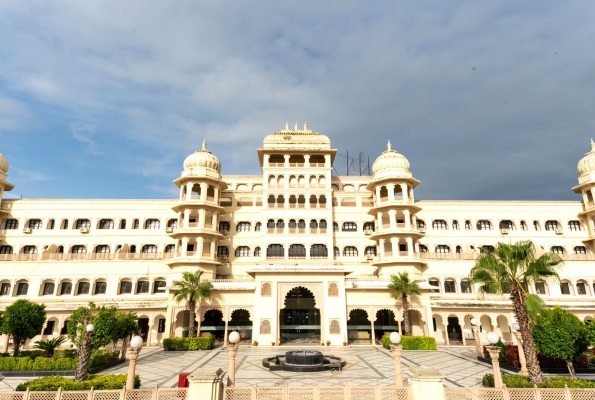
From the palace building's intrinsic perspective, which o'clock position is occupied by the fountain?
The fountain is roughly at 12 o'clock from the palace building.

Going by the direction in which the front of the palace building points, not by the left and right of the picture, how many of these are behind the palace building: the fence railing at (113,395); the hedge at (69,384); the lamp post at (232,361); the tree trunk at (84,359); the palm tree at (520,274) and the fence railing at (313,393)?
0

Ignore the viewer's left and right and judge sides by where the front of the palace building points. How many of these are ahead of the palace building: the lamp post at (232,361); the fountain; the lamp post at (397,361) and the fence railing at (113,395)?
4

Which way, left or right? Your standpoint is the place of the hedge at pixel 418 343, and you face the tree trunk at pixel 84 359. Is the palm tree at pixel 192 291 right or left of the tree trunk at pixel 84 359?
right

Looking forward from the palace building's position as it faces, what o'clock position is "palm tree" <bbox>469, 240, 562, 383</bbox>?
The palm tree is roughly at 11 o'clock from the palace building.

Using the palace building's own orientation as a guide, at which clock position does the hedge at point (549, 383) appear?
The hedge is roughly at 11 o'clock from the palace building.

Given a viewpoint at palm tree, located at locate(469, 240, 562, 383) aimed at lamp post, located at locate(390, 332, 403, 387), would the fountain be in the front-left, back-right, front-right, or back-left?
front-right

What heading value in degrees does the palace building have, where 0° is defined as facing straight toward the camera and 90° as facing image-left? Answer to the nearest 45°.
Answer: approximately 0°

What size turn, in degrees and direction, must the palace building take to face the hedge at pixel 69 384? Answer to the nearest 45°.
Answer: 0° — it already faces it

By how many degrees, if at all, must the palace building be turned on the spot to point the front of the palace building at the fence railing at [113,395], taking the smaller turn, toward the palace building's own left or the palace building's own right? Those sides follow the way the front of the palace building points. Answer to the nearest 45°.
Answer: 0° — it already faces it

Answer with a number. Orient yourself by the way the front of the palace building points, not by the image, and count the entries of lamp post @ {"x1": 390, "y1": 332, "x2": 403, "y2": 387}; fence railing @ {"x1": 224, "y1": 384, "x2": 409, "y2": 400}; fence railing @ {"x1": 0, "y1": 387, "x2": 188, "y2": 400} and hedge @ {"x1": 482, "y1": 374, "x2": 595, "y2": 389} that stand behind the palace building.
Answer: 0

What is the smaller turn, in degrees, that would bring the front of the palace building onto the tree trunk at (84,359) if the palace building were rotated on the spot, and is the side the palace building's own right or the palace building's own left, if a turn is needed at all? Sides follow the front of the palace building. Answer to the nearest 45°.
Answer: approximately 45° to the palace building's own right

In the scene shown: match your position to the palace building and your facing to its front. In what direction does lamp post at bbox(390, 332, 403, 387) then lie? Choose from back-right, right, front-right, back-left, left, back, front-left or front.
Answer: front

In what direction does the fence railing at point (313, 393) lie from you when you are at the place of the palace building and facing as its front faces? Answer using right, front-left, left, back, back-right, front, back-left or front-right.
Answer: front

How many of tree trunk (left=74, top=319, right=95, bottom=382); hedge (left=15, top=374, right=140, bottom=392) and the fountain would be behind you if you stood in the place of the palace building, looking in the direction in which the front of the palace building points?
0

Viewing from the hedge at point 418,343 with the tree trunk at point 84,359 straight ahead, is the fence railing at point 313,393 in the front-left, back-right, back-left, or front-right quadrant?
front-left

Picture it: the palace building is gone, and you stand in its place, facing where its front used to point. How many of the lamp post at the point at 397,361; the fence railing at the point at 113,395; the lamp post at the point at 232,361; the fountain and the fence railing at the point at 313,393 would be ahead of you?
5

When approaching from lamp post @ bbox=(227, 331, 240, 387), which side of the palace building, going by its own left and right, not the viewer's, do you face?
front
